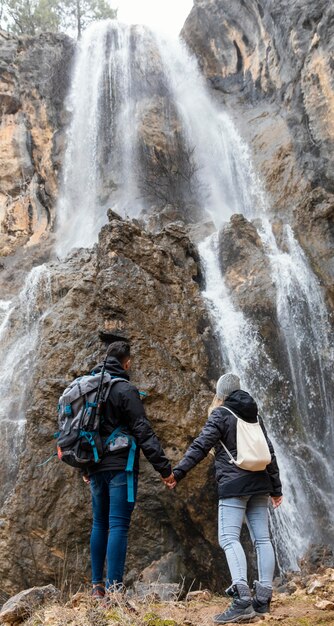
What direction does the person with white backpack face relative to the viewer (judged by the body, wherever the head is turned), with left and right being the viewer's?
facing away from the viewer and to the left of the viewer

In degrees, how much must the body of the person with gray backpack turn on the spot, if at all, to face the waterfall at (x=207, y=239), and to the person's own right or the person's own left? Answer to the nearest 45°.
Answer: approximately 45° to the person's own left

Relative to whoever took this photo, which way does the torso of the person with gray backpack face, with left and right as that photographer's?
facing away from the viewer and to the right of the viewer

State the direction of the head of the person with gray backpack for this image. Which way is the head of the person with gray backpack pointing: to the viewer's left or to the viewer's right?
to the viewer's right

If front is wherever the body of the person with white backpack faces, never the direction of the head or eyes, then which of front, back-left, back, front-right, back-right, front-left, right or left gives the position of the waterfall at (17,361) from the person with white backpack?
front

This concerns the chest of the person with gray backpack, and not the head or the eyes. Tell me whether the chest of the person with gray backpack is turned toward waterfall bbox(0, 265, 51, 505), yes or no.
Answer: no

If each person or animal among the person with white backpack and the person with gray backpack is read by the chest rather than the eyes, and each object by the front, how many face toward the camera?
0
